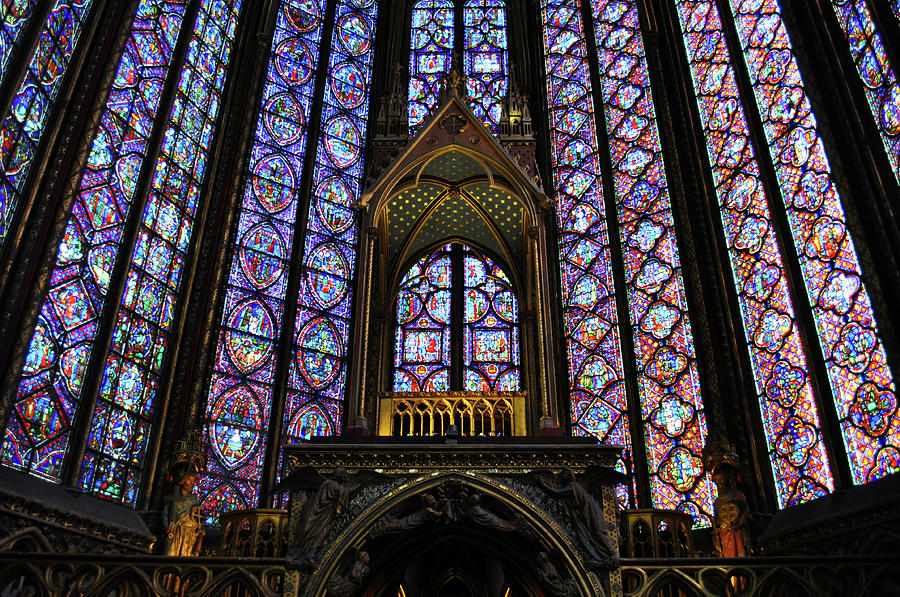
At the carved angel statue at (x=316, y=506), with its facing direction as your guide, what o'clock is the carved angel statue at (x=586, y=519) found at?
the carved angel statue at (x=586, y=519) is roughly at 11 o'clock from the carved angel statue at (x=316, y=506).

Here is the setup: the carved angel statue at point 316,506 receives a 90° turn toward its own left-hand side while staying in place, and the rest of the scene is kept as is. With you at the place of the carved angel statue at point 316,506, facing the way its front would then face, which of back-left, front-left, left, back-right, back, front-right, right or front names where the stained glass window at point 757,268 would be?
front-right

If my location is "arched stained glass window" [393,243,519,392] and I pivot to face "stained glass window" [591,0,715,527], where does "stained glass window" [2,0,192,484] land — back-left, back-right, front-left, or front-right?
back-right

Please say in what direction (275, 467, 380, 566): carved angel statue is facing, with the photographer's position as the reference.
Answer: facing the viewer and to the right of the viewer

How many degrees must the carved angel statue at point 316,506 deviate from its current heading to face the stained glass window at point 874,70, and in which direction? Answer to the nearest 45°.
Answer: approximately 45° to its left
